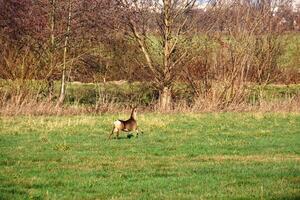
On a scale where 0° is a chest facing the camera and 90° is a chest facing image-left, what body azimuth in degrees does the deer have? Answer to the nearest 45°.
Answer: approximately 225°

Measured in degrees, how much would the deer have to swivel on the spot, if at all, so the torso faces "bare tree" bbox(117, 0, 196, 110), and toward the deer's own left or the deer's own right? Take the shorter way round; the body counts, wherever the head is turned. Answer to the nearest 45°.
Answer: approximately 45° to the deer's own left
